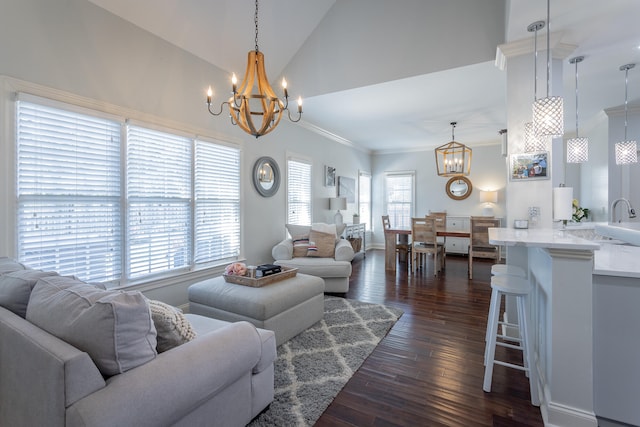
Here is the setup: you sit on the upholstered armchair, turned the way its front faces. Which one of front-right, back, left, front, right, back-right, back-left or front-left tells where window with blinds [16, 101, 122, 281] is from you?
front-right

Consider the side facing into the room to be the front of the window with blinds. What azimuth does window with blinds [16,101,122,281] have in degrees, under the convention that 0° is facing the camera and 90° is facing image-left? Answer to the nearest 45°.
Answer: approximately 315°

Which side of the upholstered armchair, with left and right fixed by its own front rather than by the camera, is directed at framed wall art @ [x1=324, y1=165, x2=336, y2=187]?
back

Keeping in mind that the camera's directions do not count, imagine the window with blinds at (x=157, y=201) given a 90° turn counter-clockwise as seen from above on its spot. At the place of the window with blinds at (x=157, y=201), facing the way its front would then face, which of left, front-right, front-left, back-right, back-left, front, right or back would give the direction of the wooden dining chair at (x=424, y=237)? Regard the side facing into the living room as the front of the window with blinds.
front-right

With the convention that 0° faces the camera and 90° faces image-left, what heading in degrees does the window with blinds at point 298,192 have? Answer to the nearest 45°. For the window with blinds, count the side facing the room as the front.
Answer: approximately 315°

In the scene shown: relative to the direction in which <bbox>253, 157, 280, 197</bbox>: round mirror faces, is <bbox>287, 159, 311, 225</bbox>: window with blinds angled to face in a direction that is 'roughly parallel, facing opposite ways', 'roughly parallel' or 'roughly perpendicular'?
roughly parallel

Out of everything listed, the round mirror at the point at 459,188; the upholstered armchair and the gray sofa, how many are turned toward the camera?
2

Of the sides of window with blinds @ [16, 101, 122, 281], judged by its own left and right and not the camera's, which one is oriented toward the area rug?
front

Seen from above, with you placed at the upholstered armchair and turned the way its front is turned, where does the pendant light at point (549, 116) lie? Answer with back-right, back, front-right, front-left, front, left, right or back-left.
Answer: front-left

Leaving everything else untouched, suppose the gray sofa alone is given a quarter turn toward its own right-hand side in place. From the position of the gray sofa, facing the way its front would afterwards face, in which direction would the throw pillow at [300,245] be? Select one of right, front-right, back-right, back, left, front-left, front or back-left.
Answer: left

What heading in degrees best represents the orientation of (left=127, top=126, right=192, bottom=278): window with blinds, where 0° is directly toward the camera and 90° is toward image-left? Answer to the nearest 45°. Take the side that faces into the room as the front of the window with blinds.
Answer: approximately 315°

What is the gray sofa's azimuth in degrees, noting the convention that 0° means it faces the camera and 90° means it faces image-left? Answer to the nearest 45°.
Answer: approximately 225°

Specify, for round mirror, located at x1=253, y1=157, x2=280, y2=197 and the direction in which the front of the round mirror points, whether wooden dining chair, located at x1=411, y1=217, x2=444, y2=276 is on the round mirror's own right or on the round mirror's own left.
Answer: on the round mirror's own left

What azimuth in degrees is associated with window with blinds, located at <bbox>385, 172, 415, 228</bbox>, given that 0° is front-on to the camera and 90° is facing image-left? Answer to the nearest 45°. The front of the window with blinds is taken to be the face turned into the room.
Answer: approximately 0°
